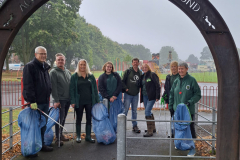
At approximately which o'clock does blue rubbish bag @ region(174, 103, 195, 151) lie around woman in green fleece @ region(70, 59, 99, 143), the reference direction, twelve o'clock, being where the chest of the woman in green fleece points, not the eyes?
The blue rubbish bag is roughly at 10 o'clock from the woman in green fleece.

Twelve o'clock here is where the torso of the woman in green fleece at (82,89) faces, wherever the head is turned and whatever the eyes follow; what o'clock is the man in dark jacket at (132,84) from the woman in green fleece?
The man in dark jacket is roughly at 8 o'clock from the woman in green fleece.

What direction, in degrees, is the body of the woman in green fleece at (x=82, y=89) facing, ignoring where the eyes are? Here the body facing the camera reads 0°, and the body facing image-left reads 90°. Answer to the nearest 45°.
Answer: approximately 0°

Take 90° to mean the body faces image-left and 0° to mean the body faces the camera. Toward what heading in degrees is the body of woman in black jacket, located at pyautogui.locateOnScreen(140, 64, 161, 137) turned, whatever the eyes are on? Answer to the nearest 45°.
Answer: approximately 45°

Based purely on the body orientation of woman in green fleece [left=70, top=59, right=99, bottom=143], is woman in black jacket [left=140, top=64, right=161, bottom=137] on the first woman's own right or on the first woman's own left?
on the first woman's own left

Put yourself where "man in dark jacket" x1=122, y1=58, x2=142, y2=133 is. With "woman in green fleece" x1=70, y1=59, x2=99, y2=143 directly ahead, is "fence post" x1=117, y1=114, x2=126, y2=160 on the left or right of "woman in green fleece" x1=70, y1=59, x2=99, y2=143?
left
